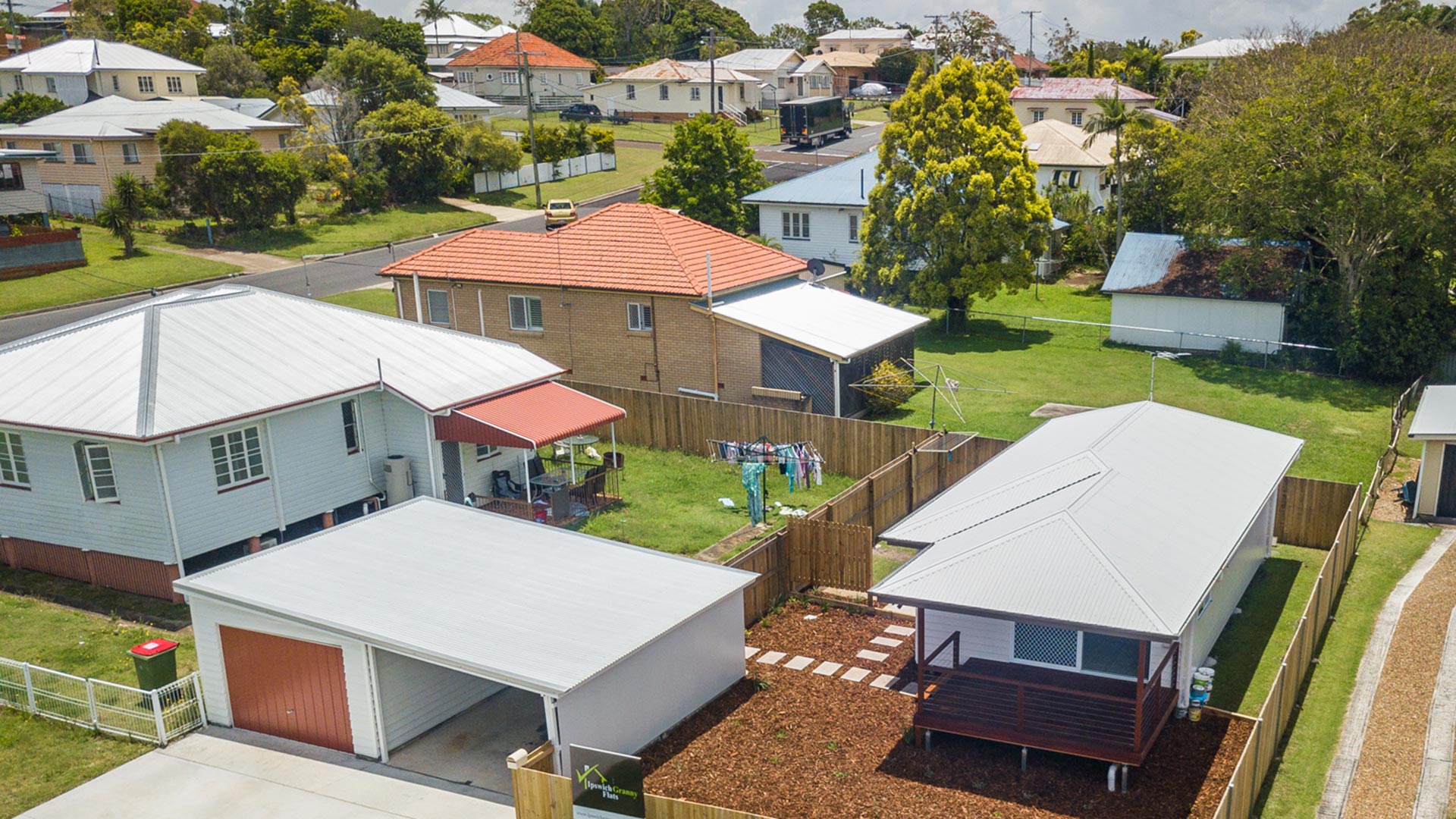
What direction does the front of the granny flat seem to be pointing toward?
toward the camera

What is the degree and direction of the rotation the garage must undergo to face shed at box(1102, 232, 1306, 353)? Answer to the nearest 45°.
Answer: approximately 180°

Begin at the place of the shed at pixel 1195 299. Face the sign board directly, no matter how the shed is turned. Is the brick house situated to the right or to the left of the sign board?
right

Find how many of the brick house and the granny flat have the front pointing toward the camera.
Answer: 1

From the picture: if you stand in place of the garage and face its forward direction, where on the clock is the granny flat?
The granny flat is roughly at 8 o'clock from the garage.

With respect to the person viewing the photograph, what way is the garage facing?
facing the viewer and to the left of the viewer

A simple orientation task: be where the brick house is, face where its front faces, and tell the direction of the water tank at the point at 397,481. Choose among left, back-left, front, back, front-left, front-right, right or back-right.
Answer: left

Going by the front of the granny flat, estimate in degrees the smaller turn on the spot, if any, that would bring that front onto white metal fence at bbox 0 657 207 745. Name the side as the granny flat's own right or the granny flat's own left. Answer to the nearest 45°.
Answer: approximately 90° to the granny flat's own right

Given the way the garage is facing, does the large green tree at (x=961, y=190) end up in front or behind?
behind

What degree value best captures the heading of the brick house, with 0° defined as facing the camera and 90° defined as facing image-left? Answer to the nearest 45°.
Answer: approximately 135°

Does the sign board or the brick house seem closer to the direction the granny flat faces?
the sign board
